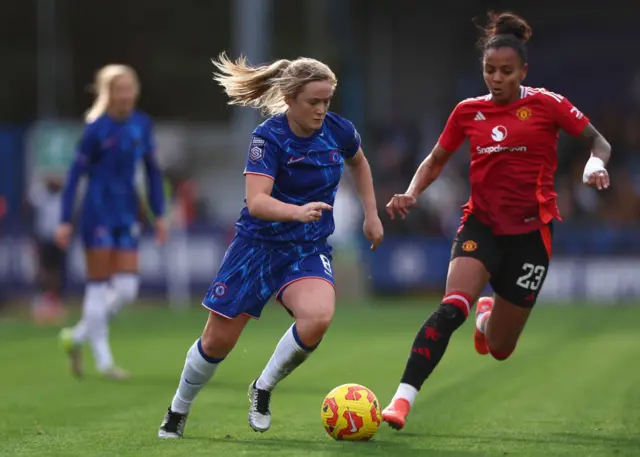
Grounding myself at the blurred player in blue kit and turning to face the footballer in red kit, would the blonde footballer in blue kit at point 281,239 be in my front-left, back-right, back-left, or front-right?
front-right

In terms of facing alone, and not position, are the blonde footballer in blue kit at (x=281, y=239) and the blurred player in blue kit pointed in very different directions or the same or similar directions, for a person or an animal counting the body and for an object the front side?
same or similar directions

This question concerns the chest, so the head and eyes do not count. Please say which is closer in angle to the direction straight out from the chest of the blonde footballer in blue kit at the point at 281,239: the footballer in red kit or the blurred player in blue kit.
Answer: the footballer in red kit

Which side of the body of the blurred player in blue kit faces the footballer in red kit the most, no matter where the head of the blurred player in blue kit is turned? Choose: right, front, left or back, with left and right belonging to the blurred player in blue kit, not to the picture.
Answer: front

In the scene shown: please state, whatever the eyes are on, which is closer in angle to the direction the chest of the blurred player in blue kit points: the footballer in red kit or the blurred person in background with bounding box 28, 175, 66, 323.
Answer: the footballer in red kit

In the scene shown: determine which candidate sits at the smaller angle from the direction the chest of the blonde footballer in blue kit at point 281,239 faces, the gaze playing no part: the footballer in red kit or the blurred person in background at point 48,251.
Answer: the footballer in red kit

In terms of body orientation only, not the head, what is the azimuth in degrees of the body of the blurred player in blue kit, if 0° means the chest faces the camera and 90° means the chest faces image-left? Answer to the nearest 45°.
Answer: approximately 315°

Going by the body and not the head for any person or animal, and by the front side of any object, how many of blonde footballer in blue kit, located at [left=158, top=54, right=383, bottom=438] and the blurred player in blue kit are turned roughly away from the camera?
0

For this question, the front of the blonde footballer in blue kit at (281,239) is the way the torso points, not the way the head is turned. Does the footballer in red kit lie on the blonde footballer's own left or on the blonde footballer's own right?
on the blonde footballer's own left

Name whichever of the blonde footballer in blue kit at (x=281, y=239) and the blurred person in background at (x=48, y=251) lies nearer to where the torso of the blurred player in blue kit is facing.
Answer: the blonde footballer in blue kit

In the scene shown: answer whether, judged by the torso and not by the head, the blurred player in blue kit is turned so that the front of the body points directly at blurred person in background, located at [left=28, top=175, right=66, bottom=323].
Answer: no
